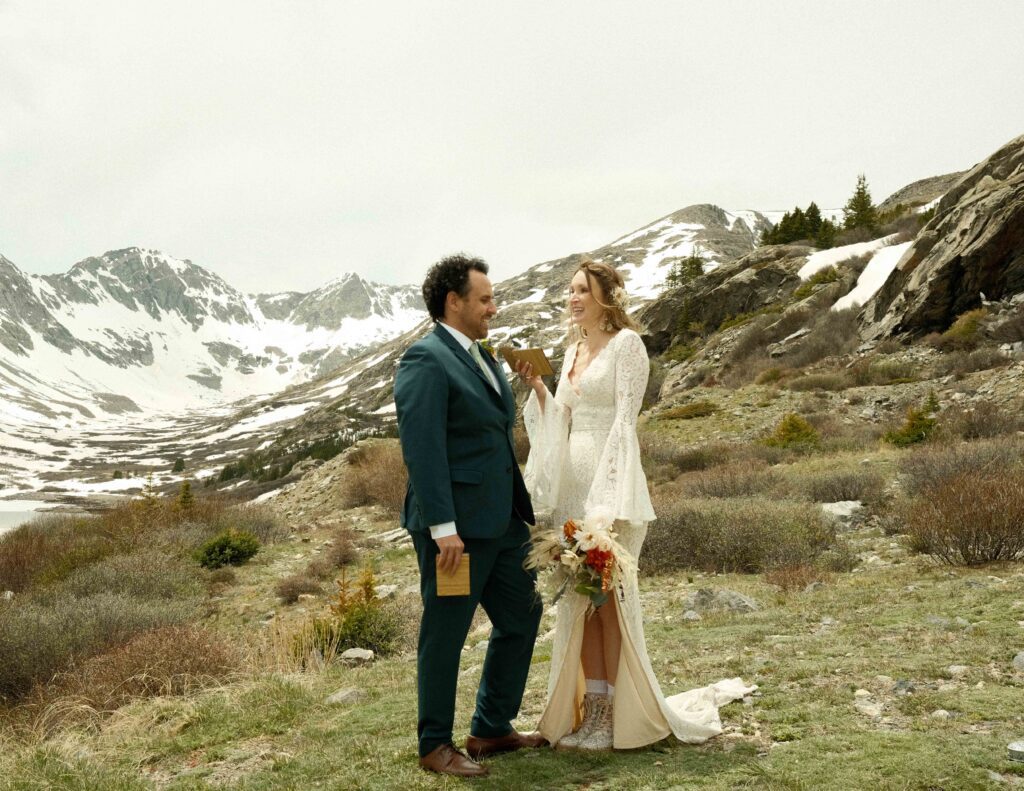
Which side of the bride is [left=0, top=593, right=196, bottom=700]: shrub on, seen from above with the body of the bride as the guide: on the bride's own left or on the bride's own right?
on the bride's own right

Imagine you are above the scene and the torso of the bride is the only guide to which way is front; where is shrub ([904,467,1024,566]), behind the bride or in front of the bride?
behind

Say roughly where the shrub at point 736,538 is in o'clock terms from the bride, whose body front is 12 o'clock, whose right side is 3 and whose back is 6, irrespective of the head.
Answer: The shrub is roughly at 5 o'clock from the bride.

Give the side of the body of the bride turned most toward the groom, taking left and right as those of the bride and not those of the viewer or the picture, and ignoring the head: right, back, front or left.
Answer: front

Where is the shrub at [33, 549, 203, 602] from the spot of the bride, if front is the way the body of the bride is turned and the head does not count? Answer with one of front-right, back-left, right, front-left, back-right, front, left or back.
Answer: right

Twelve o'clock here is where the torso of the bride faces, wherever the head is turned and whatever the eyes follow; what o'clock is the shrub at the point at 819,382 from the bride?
The shrub is roughly at 5 o'clock from the bride.

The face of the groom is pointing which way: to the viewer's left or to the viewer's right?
to the viewer's right

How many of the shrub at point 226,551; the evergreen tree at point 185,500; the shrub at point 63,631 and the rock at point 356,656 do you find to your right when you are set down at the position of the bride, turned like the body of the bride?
4

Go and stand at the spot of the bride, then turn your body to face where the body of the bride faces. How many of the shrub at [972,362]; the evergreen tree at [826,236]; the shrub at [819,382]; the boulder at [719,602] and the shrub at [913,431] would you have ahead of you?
0

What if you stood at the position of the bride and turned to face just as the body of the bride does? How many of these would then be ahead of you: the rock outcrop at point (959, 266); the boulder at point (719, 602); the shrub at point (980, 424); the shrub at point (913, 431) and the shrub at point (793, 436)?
0

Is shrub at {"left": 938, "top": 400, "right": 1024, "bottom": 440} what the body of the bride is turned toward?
no

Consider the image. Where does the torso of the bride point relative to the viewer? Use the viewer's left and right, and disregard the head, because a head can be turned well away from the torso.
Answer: facing the viewer and to the left of the viewer

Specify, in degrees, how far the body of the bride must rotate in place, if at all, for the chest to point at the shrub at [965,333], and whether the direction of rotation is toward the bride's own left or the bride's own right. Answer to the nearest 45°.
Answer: approximately 180°

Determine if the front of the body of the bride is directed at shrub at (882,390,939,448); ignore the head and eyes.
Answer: no

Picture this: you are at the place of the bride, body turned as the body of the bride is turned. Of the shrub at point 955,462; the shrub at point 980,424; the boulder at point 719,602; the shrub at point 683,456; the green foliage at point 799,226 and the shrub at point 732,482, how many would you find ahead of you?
0

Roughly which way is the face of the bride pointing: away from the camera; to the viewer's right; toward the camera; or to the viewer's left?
to the viewer's left

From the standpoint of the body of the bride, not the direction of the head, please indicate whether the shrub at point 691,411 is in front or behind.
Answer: behind

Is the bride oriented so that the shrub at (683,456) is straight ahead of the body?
no
